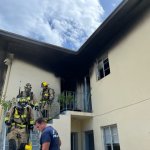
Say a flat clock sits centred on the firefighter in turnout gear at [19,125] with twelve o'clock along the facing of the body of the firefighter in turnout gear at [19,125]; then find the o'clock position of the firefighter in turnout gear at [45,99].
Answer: the firefighter in turnout gear at [45,99] is roughly at 7 o'clock from the firefighter in turnout gear at [19,125].

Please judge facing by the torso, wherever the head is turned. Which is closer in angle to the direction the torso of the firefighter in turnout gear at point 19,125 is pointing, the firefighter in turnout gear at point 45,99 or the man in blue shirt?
the man in blue shirt

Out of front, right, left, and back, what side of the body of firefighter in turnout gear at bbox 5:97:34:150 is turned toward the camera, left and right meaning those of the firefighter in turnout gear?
front
